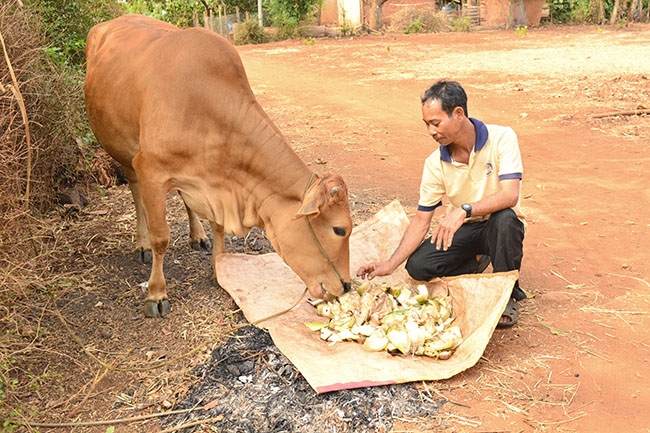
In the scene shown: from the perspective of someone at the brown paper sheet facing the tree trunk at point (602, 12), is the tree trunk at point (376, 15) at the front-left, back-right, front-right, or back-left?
front-left

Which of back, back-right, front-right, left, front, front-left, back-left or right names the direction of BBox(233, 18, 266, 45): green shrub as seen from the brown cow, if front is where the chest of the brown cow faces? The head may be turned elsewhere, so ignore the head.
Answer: back-left

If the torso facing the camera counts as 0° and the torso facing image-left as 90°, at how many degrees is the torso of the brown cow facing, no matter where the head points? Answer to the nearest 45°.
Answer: approximately 315°

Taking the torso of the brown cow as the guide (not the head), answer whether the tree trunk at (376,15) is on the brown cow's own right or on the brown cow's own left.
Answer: on the brown cow's own left

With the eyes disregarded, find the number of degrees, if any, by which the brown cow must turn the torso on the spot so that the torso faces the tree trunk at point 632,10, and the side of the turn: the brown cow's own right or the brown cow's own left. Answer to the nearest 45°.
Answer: approximately 90° to the brown cow's own left

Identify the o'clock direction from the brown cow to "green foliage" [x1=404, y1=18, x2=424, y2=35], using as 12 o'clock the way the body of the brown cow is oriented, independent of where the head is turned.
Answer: The green foliage is roughly at 8 o'clock from the brown cow.

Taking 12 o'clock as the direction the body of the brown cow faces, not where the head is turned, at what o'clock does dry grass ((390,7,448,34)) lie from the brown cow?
The dry grass is roughly at 8 o'clock from the brown cow.

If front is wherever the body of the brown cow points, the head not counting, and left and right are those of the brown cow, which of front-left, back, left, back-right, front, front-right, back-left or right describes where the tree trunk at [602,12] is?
left

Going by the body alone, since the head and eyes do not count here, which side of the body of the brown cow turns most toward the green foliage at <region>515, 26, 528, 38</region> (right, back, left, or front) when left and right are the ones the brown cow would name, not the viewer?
left
